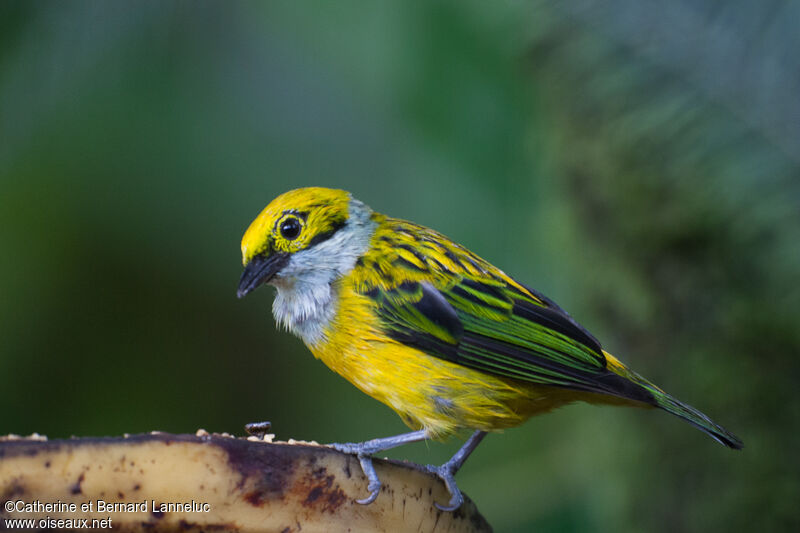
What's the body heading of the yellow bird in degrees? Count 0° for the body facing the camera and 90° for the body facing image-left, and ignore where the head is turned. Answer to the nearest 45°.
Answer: approximately 90°
